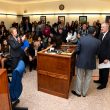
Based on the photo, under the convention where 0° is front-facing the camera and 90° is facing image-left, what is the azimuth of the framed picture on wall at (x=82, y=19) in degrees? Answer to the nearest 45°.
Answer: approximately 0°

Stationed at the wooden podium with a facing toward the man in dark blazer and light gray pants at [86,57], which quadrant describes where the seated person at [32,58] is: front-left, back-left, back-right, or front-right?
back-left

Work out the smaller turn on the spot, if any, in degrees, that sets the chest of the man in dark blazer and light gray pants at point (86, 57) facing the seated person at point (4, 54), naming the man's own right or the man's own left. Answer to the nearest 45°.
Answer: approximately 45° to the man's own left

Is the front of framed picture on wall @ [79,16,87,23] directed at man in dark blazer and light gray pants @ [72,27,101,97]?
yes

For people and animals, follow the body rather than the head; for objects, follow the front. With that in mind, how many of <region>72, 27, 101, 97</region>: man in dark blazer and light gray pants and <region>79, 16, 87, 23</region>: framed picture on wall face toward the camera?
1

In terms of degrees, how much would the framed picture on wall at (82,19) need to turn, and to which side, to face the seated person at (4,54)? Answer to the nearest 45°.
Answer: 0° — it already faces them

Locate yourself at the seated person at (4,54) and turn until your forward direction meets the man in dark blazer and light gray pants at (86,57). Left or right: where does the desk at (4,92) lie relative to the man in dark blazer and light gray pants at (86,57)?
right
